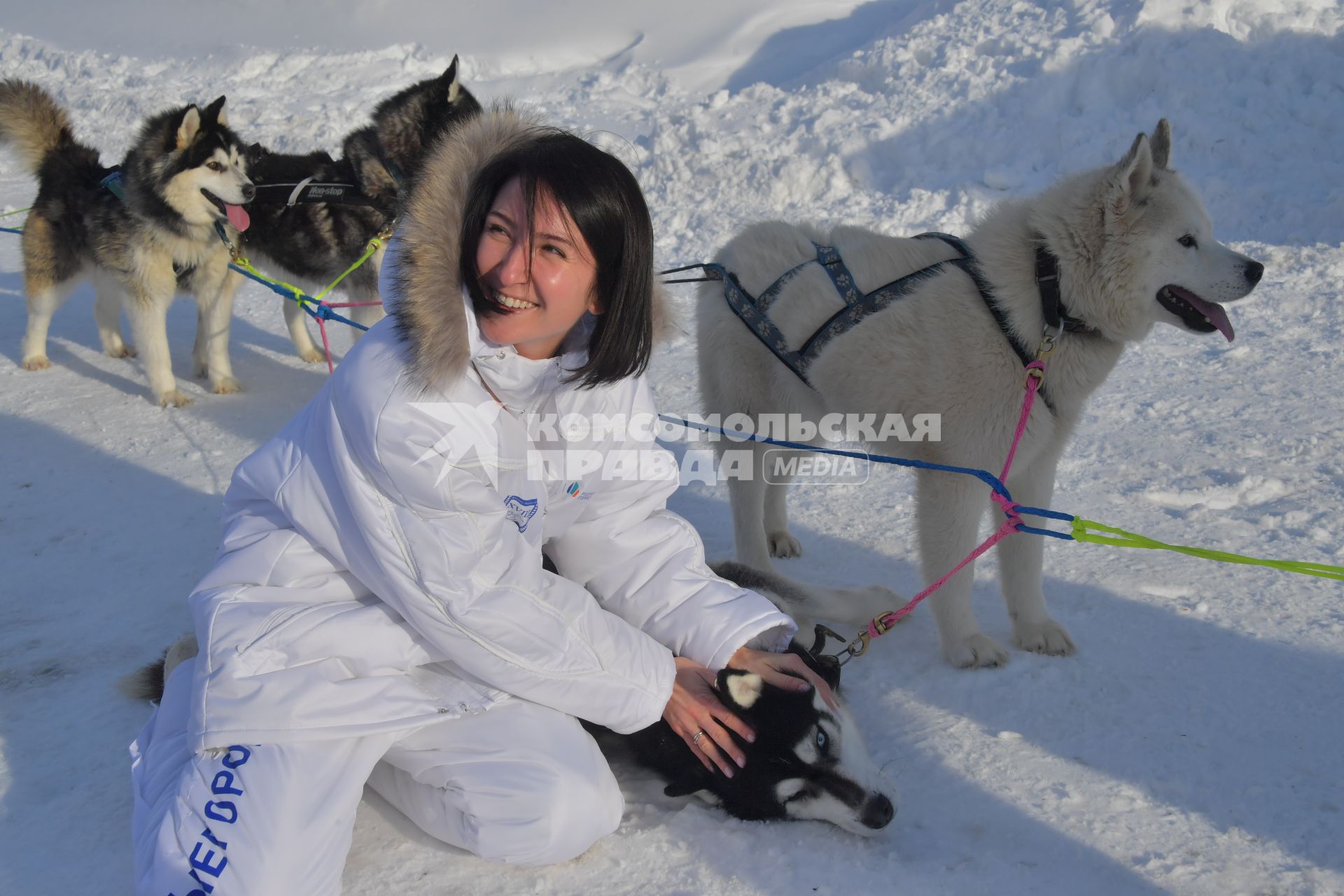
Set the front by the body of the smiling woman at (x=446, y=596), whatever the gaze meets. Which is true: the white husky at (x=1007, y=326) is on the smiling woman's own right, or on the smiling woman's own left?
on the smiling woman's own left

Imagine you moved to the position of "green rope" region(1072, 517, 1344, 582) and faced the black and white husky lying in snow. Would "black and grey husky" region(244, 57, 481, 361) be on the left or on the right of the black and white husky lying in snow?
right

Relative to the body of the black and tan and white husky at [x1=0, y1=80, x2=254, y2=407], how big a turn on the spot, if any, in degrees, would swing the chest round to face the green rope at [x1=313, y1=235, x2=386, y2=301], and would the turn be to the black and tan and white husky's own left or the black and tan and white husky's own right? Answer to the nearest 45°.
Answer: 0° — it already faces it

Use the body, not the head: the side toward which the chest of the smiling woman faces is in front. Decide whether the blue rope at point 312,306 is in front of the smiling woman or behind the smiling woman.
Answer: behind

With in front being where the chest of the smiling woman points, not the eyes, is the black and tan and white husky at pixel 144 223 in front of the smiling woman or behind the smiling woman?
behind

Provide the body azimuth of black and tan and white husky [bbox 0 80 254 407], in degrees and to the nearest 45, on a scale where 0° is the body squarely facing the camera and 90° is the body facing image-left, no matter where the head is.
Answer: approximately 315°

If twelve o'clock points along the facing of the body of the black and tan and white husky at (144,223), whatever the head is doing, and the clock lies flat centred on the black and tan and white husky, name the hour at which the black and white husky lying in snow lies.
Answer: The black and white husky lying in snow is roughly at 1 o'clock from the black and tan and white husky.

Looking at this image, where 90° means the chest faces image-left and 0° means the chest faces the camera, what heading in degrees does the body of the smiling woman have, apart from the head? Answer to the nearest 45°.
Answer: approximately 315°

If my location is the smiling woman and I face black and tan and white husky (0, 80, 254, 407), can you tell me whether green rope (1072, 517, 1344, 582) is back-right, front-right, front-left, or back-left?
back-right
